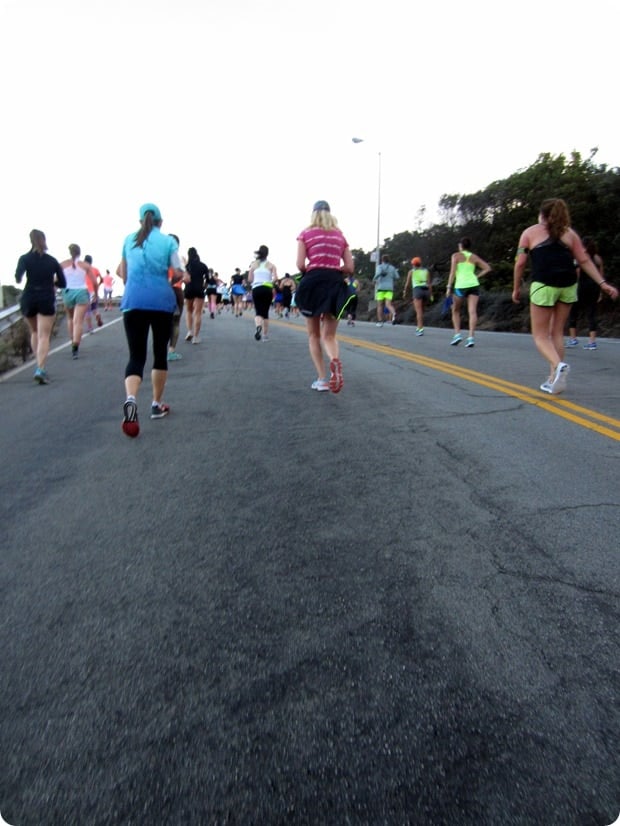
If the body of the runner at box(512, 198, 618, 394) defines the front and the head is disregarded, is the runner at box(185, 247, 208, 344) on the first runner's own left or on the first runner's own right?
on the first runner's own left

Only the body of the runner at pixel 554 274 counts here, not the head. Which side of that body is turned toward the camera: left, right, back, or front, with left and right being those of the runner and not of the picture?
back

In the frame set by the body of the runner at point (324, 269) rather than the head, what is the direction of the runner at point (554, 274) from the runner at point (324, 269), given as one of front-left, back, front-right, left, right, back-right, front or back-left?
right

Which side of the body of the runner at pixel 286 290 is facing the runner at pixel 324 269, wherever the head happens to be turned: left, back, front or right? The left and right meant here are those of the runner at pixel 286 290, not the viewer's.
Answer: back

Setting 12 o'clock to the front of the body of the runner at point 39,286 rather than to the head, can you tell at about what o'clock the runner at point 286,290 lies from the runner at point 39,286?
the runner at point 286,290 is roughly at 1 o'clock from the runner at point 39,286.

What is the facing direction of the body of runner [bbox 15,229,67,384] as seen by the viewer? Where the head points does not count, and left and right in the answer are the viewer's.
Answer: facing away from the viewer

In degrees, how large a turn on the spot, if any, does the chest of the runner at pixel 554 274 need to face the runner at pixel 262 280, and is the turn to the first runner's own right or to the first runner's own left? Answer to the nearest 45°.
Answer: approximately 45° to the first runner's own left

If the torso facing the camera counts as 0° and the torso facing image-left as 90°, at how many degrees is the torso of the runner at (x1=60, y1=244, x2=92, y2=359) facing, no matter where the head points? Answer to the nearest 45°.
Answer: approximately 180°

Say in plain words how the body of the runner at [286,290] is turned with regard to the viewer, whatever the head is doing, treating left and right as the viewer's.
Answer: facing away from the viewer

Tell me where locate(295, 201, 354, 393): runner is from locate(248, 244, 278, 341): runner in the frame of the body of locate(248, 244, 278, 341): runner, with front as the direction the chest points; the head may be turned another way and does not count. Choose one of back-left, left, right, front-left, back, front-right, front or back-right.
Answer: back

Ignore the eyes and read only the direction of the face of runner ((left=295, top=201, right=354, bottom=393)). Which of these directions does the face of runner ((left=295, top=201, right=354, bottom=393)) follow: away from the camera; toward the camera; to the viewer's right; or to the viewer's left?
away from the camera

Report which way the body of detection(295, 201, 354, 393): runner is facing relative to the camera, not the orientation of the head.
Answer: away from the camera

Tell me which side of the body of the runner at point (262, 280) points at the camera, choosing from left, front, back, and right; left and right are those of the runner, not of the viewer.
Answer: back

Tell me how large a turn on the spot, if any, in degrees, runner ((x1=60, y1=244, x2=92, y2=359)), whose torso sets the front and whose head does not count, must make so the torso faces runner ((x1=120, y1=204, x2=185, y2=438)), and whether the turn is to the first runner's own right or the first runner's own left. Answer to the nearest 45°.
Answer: approximately 180°
